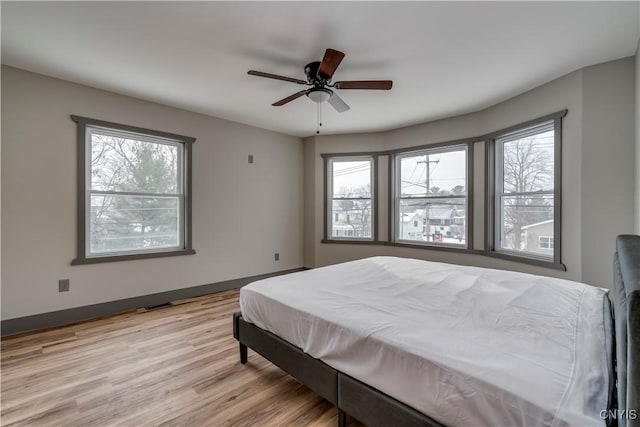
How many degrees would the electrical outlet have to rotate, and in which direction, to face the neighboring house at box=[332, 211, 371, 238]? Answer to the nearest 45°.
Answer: approximately 90° to its left

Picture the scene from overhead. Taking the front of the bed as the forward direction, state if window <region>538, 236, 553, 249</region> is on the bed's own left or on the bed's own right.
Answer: on the bed's own right

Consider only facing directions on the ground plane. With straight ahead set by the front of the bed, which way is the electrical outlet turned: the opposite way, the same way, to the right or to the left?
the opposite way

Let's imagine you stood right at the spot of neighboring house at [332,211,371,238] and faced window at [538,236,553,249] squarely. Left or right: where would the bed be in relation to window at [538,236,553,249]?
right

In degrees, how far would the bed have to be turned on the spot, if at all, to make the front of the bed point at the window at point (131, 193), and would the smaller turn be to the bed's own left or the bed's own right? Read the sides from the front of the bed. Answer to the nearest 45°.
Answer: approximately 45° to the bed's own left

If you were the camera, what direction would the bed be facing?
facing away from the viewer and to the left of the viewer

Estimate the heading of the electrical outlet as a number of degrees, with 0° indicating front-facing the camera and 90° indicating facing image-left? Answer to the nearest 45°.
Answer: approximately 0°

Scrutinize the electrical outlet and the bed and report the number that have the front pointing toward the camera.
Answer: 1
